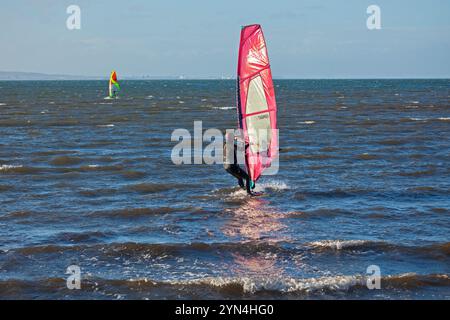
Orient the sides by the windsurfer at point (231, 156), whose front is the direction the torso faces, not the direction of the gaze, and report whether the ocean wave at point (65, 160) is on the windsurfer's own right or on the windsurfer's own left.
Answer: on the windsurfer's own left

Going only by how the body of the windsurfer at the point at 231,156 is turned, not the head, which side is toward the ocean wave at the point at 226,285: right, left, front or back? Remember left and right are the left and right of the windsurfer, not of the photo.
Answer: right

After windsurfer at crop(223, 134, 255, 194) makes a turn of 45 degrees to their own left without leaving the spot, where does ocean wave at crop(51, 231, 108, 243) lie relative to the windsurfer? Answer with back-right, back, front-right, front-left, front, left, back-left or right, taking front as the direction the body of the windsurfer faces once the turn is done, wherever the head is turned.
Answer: back

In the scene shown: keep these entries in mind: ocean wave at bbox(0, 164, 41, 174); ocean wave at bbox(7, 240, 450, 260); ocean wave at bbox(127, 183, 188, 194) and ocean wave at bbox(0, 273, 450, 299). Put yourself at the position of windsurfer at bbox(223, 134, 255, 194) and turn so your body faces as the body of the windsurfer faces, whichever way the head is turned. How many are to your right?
2

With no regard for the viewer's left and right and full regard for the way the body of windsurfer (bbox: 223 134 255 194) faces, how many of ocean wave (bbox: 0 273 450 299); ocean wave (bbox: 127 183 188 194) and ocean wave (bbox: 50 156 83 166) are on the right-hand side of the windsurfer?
1

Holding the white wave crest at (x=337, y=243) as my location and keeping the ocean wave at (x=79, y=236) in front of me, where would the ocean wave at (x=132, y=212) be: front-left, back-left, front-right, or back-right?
front-right

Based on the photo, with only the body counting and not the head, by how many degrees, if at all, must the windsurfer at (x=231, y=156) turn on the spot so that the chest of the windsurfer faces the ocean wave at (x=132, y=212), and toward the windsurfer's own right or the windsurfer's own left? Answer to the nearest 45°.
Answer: approximately 180°

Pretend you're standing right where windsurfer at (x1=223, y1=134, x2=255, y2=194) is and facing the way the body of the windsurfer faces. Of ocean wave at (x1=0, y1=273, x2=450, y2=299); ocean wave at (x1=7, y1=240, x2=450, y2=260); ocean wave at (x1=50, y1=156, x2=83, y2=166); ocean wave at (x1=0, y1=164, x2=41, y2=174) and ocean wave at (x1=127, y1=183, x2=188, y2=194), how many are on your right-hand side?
2

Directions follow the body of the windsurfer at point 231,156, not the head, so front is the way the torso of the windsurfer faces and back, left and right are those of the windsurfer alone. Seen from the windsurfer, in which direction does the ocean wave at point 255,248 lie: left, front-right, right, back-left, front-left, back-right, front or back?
right

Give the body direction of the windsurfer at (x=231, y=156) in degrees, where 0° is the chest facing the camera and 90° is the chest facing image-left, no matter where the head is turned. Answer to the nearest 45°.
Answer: approximately 270°

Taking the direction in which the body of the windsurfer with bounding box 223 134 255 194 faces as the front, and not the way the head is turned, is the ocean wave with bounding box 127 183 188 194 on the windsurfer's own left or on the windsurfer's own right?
on the windsurfer's own left
